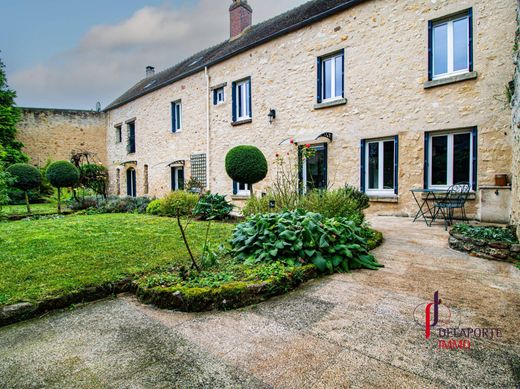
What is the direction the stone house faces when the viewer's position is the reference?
facing the viewer and to the left of the viewer

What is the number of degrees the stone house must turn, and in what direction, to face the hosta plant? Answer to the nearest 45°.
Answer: approximately 45° to its left

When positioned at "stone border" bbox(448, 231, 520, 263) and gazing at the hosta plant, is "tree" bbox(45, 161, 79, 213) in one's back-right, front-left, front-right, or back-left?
front-right

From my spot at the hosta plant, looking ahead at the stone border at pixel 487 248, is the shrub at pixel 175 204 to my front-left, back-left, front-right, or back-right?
back-left

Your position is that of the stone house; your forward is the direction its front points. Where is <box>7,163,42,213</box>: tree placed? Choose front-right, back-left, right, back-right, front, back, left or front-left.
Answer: front-right

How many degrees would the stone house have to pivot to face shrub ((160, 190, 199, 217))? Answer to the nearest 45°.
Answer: approximately 45° to its right

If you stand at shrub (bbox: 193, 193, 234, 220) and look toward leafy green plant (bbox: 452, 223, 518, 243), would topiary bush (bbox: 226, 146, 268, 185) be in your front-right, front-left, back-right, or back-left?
front-left

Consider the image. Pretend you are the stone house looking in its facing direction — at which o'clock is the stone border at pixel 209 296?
The stone border is roughly at 11 o'clock from the stone house.

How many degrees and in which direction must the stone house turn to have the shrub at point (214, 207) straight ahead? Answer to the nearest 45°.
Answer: approximately 45° to its right

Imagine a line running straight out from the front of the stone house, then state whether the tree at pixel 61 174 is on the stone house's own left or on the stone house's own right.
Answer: on the stone house's own right

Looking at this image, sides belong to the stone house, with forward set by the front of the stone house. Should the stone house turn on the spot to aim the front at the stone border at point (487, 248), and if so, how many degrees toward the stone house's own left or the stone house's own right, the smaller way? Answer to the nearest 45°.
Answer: approximately 45° to the stone house's own left
